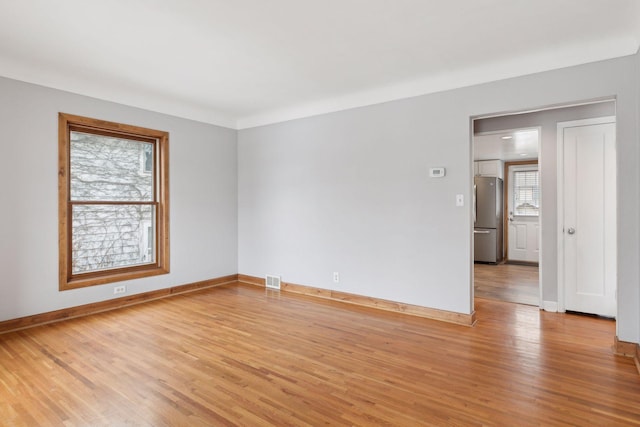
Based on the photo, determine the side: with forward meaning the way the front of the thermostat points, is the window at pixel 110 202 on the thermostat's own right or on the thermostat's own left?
on the thermostat's own right

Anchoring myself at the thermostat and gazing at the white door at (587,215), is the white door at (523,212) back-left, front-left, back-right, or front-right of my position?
front-left

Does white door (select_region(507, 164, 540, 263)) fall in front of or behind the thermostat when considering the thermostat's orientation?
behind

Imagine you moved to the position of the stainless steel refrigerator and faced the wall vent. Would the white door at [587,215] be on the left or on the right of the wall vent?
left

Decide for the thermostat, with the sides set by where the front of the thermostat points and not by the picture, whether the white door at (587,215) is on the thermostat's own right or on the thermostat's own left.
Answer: on the thermostat's own left

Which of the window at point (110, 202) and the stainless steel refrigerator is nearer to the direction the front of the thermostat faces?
the window

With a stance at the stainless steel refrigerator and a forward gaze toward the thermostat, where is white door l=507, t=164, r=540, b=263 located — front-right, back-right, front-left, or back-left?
back-left

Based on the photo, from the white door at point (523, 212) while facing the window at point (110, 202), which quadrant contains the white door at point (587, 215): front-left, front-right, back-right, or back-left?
front-left

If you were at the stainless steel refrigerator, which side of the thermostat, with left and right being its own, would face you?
back

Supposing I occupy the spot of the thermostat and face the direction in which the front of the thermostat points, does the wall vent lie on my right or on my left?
on my right

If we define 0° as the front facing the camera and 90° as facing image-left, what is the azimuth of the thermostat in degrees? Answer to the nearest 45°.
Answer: approximately 0°

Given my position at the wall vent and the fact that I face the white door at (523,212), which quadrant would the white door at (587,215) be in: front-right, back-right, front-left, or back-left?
front-right
